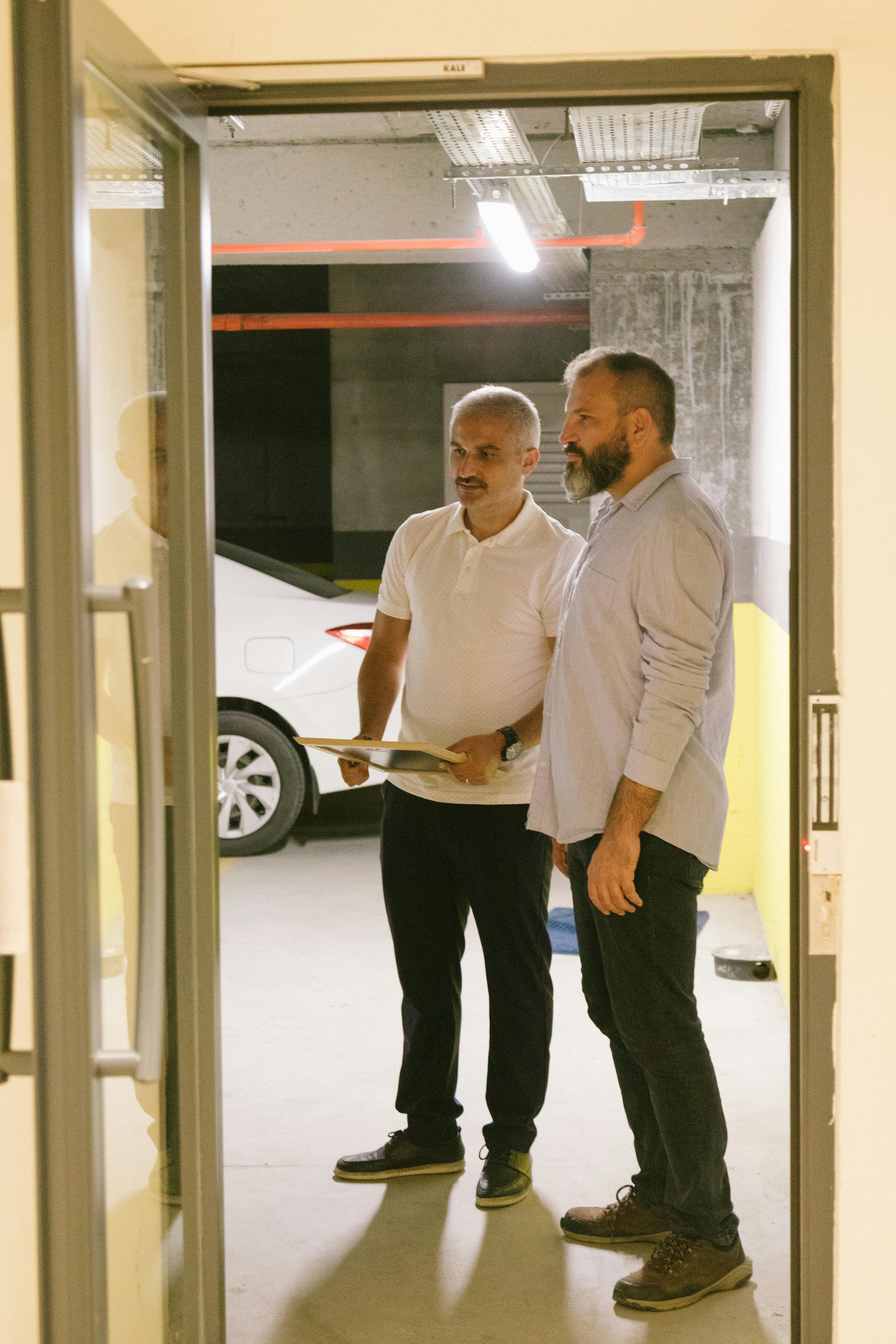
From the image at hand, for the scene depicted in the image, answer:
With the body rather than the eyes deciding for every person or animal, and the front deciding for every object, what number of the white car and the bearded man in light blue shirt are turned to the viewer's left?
2

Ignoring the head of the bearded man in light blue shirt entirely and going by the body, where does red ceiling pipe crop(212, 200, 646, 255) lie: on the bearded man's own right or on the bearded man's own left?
on the bearded man's own right

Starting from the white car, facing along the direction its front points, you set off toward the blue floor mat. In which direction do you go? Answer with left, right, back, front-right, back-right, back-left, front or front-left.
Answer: back-left

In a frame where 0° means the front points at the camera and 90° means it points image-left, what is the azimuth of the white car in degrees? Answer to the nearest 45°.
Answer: approximately 90°

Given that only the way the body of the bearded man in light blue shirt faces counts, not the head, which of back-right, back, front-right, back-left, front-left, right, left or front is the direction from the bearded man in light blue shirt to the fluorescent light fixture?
right

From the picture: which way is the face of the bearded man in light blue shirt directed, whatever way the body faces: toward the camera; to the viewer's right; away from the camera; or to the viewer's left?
to the viewer's left

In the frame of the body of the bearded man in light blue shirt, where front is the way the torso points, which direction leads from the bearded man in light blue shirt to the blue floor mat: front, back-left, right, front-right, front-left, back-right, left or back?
right

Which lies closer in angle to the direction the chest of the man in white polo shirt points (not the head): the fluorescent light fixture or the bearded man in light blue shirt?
the bearded man in light blue shirt

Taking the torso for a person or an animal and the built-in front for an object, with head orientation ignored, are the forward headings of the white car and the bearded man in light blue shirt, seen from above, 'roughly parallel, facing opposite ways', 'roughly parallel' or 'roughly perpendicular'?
roughly parallel

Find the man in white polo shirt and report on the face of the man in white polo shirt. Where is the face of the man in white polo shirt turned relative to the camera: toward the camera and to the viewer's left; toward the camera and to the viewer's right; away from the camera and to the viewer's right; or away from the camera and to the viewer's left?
toward the camera and to the viewer's left

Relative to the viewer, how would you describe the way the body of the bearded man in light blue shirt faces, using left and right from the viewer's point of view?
facing to the left of the viewer
